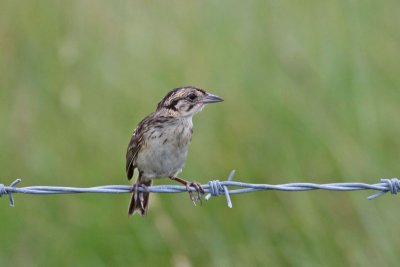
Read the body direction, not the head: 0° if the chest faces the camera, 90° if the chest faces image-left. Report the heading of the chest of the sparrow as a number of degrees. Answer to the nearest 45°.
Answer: approximately 315°
